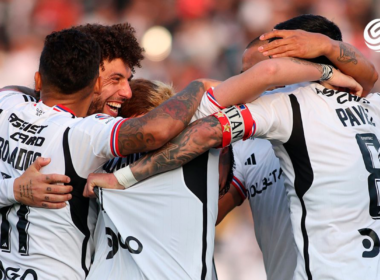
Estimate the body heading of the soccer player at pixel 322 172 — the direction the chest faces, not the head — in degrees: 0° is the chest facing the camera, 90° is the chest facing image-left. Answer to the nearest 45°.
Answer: approximately 135°

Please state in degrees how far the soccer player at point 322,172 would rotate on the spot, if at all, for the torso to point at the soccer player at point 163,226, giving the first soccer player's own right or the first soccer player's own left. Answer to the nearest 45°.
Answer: approximately 45° to the first soccer player's own left

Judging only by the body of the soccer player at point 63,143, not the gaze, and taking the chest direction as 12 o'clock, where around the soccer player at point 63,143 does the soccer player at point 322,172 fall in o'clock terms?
the soccer player at point 322,172 is roughly at 2 o'clock from the soccer player at point 63,143.

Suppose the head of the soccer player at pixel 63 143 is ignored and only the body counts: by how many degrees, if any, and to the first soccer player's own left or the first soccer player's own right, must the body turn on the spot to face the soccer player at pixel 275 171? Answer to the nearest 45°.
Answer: approximately 45° to the first soccer player's own right

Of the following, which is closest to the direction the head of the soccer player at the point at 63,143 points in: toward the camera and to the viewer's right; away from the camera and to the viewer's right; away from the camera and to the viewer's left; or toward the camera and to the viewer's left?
away from the camera and to the viewer's right

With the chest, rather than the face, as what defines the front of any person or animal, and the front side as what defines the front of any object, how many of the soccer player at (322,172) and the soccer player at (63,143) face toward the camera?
0

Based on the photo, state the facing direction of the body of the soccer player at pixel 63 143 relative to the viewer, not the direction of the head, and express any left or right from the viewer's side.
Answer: facing away from the viewer and to the right of the viewer

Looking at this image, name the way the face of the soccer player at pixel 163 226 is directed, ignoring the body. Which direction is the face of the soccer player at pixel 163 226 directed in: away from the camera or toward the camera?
away from the camera
